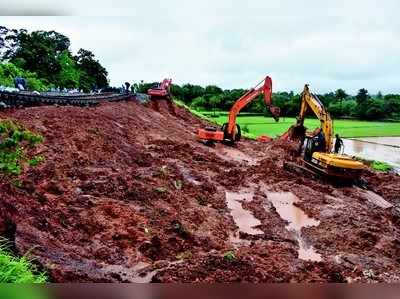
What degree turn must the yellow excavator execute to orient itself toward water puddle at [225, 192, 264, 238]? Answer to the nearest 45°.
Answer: approximately 90° to its left

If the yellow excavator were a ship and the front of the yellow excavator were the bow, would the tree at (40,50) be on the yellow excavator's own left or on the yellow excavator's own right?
on the yellow excavator's own left

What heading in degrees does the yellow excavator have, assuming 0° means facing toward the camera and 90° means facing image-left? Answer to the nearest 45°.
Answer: approximately 135°

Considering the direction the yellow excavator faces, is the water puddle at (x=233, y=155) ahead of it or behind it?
ahead
